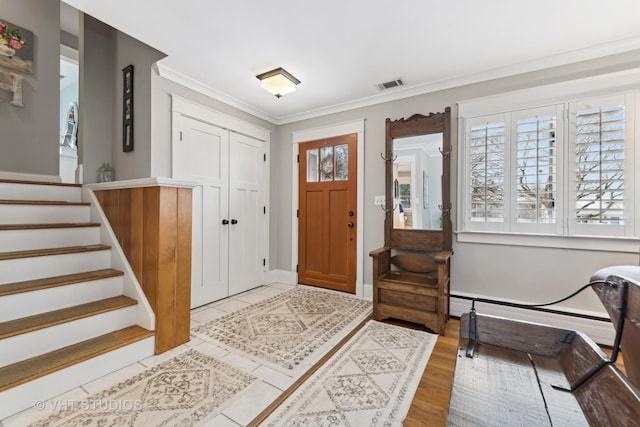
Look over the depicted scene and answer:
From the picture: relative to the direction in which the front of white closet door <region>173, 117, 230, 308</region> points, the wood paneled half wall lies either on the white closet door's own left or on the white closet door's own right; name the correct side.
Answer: on the white closet door's own right

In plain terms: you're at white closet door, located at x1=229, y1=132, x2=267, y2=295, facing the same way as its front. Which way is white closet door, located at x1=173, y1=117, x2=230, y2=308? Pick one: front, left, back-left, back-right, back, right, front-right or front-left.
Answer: right

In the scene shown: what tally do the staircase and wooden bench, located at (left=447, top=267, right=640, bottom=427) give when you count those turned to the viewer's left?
1

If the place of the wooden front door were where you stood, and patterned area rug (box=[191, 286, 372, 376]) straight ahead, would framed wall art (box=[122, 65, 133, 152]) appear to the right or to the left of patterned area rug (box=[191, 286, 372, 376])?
right

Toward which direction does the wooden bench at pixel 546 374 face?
to the viewer's left

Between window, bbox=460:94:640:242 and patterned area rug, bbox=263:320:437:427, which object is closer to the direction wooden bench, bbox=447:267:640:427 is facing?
the patterned area rug

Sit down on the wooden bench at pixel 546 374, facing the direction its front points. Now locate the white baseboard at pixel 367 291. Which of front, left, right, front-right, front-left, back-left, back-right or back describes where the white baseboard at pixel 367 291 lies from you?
front-right

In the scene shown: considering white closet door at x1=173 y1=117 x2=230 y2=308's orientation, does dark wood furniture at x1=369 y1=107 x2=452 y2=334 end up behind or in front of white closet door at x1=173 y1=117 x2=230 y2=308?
in front

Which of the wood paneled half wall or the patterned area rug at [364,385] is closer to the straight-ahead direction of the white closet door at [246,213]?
the patterned area rug

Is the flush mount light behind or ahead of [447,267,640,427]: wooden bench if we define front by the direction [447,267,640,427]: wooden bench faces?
ahead

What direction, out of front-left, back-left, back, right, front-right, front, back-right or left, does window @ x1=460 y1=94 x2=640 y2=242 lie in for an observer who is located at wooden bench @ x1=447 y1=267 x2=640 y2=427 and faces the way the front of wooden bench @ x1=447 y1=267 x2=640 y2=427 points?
right

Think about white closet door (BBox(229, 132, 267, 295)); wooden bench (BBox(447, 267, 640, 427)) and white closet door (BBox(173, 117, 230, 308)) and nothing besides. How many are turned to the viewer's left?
1

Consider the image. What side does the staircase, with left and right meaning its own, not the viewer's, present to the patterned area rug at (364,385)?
front

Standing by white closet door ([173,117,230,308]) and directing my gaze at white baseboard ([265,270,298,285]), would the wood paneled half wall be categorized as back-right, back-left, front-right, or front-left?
back-right

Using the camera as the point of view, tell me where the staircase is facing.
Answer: facing the viewer and to the right of the viewer
